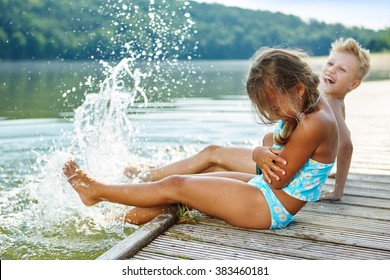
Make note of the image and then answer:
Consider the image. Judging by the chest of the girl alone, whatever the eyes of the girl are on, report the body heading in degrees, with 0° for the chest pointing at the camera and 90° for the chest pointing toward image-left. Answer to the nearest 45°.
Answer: approximately 90°

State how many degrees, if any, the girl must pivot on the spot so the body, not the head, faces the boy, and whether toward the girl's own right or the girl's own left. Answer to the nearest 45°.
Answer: approximately 135° to the girl's own right

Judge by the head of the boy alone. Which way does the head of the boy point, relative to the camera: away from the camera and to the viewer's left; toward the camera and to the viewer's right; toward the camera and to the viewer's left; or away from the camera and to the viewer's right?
toward the camera and to the viewer's left
